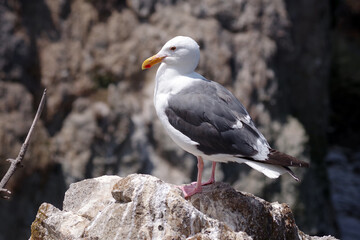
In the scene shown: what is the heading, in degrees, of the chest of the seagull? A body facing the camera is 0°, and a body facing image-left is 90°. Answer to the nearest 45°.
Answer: approximately 90°
